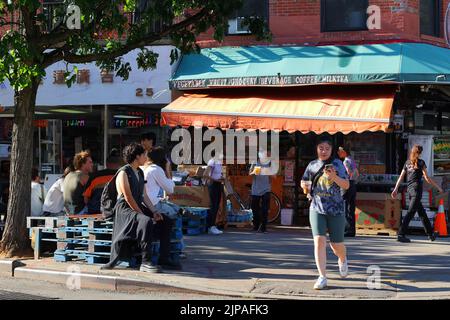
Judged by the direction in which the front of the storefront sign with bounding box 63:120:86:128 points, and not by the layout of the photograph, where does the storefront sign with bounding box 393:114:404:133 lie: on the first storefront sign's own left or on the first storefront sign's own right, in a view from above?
on the first storefront sign's own left

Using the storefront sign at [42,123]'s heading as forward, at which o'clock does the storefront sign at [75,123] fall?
the storefront sign at [75,123] is roughly at 10 o'clock from the storefront sign at [42,123].

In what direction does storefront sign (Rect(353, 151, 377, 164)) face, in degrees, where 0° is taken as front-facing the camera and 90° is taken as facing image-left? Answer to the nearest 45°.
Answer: approximately 0°

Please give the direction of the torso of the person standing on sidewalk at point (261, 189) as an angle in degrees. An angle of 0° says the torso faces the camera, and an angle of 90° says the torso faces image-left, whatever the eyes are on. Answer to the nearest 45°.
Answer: approximately 0°

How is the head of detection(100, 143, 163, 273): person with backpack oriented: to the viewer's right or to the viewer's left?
to the viewer's right
